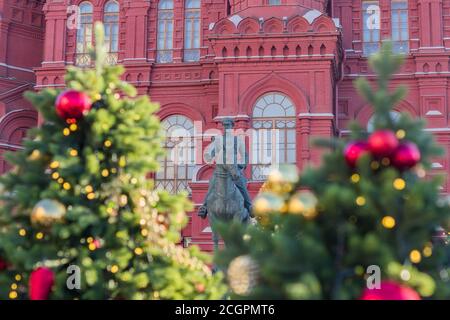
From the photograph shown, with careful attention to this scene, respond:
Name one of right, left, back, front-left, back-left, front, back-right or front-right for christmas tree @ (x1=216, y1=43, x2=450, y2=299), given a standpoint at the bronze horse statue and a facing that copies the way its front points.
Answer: front

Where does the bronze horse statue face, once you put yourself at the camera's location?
facing the viewer

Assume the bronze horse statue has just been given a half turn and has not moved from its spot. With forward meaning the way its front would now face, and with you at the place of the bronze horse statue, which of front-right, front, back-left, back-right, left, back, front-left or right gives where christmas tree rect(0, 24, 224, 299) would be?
back
